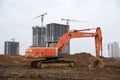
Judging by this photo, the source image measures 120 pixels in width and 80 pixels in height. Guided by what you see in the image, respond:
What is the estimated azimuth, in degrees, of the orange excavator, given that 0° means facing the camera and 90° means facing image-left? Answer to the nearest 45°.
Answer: approximately 270°
